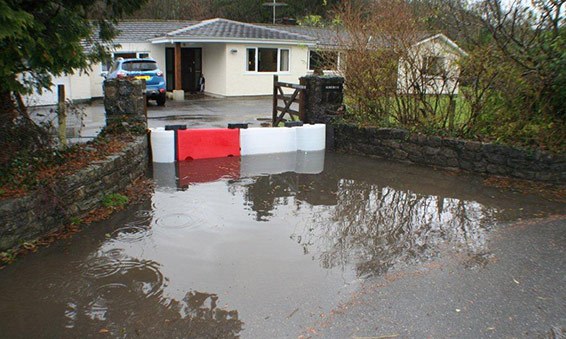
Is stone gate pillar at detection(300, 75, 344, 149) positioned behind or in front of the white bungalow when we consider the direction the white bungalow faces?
in front

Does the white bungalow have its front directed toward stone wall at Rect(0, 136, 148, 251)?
yes

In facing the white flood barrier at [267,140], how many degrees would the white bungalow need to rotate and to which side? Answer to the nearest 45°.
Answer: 0° — it already faces it

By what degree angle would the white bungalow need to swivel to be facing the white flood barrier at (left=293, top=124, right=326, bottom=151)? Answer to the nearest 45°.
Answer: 0° — it already faces it

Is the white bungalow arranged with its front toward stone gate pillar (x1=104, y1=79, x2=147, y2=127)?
yes

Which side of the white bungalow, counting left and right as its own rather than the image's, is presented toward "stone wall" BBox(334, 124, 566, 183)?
front

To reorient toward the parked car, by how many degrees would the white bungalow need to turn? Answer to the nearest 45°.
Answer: approximately 45° to its right

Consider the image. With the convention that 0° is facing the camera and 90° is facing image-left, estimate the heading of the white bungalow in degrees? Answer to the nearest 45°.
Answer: approximately 0°

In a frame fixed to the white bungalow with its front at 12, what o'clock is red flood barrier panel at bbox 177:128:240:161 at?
The red flood barrier panel is roughly at 12 o'clock from the white bungalow.
